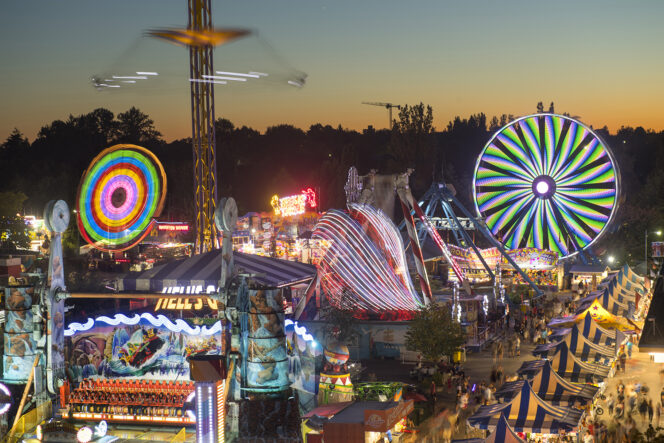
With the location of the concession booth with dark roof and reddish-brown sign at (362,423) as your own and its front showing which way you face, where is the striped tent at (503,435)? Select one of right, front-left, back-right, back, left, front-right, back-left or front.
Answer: front-left

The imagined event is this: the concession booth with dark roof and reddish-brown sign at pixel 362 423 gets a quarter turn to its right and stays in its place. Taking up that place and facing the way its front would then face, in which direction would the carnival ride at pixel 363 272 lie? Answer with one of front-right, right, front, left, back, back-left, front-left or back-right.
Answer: back-right

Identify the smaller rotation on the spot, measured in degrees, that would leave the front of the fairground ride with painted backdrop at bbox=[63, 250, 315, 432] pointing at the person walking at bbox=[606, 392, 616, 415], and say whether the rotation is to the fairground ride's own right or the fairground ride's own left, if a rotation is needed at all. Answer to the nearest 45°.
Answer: approximately 90° to the fairground ride's own left

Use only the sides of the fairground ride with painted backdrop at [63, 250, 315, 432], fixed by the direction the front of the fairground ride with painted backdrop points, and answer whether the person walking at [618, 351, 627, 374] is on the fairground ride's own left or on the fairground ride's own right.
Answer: on the fairground ride's own left

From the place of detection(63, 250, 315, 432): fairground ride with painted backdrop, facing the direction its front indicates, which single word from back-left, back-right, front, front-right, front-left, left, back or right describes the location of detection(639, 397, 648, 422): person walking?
left

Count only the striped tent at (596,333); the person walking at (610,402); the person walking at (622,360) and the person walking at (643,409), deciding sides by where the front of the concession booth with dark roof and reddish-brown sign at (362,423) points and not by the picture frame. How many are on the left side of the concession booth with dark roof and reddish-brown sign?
4

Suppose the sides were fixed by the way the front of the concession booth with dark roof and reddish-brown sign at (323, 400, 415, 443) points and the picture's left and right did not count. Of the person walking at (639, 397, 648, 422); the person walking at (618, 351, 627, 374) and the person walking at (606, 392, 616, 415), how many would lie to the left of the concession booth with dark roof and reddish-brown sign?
3

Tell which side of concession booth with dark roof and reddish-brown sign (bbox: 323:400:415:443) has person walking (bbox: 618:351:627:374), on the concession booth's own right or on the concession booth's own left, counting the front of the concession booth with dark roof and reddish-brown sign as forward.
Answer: on the concession booth's own left

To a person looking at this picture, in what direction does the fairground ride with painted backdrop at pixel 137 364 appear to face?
facing the viewer

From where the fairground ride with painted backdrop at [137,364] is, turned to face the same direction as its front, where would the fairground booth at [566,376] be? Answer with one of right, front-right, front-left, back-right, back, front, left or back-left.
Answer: left

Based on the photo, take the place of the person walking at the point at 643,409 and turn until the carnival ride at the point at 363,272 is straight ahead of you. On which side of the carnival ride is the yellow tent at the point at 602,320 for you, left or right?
right

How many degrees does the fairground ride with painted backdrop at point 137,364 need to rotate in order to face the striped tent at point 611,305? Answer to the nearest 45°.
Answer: approximately 135° to its left

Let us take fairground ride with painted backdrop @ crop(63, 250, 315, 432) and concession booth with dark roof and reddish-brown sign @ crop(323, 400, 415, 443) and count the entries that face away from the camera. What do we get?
0

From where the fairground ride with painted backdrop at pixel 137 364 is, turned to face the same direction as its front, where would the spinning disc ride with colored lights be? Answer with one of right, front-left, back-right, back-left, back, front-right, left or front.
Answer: back

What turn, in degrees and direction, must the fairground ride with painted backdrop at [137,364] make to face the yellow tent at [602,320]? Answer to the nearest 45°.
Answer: approximately 135° to its left
